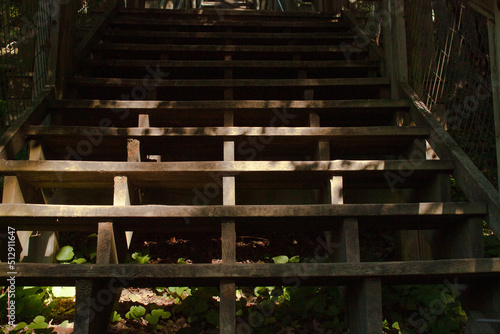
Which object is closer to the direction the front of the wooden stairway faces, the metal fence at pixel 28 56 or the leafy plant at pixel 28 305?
the leafy plant

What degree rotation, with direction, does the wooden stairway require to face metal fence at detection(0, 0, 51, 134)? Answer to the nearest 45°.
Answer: approximately 135° to its right

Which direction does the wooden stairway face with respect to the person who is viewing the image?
facing the viewer

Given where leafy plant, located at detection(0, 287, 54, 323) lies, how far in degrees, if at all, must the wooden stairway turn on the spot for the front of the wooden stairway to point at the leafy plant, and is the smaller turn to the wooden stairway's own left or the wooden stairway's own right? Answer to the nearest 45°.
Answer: approximately 90° to the wooden stairway's own right
